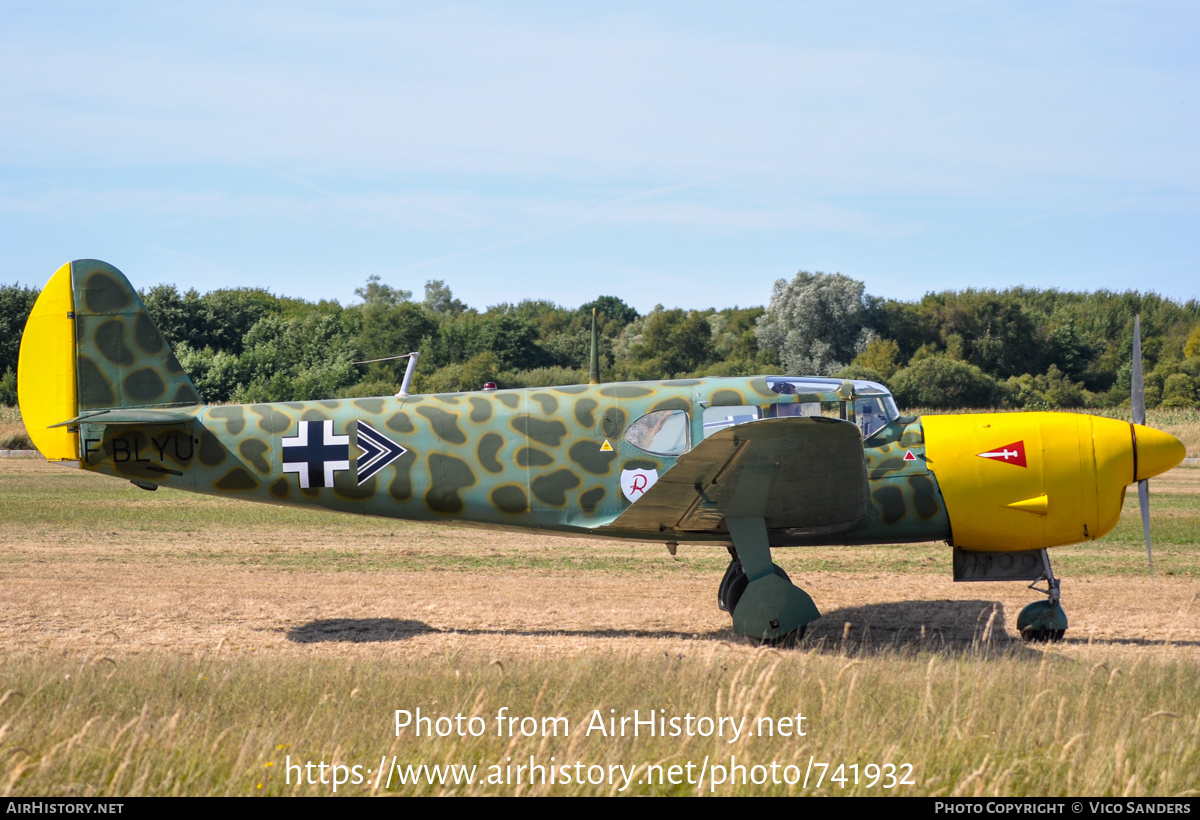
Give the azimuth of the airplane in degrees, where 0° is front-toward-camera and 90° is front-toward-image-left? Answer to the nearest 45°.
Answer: approximately 270°

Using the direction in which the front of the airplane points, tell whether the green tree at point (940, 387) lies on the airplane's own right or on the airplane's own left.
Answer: on the airplane's own left
